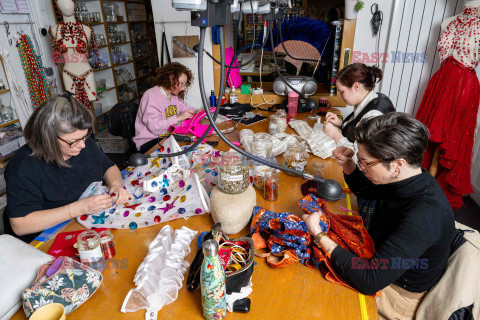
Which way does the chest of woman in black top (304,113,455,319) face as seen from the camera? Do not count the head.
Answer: to the viewer's left

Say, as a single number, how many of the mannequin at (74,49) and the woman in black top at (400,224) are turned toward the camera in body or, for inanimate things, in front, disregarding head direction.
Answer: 1

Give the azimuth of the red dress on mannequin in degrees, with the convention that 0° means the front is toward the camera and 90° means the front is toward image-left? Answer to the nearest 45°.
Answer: approximately 45°

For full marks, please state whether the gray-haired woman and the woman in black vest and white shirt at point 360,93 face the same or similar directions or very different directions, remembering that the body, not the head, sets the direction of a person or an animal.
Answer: very different directions

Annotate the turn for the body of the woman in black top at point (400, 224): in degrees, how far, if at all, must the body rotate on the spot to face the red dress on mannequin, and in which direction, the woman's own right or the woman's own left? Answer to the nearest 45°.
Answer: approximately 90° to the woman's own right

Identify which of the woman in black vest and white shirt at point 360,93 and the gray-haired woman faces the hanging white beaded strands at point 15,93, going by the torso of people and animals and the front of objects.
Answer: the woman in black vest and white shirt

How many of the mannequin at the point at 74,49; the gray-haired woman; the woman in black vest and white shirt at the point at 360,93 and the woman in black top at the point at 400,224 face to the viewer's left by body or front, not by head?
2

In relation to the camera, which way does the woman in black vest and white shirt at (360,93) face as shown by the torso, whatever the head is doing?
to the viewer's left

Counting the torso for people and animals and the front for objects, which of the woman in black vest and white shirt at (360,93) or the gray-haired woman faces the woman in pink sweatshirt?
the woman in black vest and white shirt

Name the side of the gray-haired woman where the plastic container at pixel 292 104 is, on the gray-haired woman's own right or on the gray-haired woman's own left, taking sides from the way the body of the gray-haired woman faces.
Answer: on the gray-haired woman's own left
